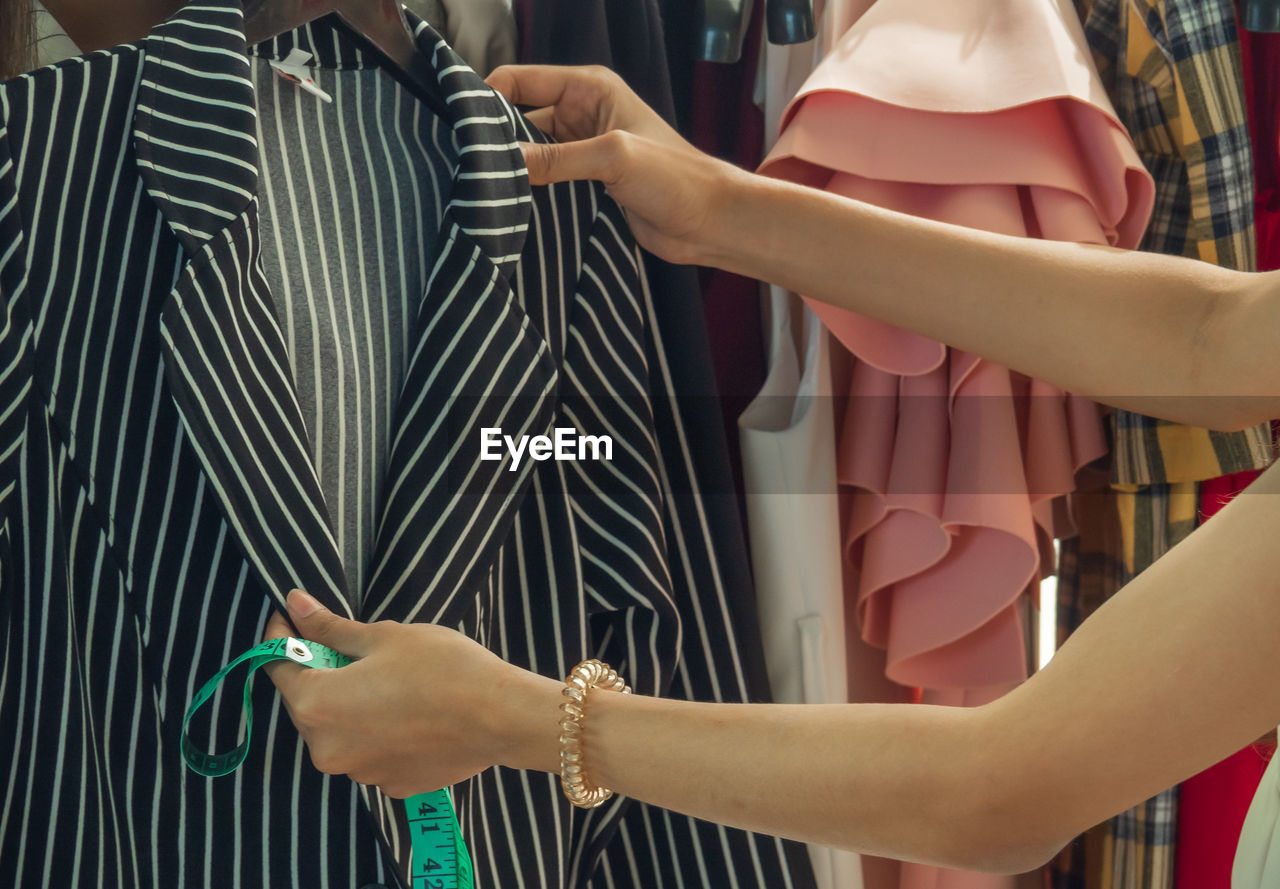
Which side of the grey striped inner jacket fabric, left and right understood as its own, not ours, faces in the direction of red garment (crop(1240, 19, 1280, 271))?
left

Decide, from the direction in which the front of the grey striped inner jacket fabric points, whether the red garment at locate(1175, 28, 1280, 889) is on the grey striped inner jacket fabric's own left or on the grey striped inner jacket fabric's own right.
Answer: on the grey striped inner jacket fabric's own left

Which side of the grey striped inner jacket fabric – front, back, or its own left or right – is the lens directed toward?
front
